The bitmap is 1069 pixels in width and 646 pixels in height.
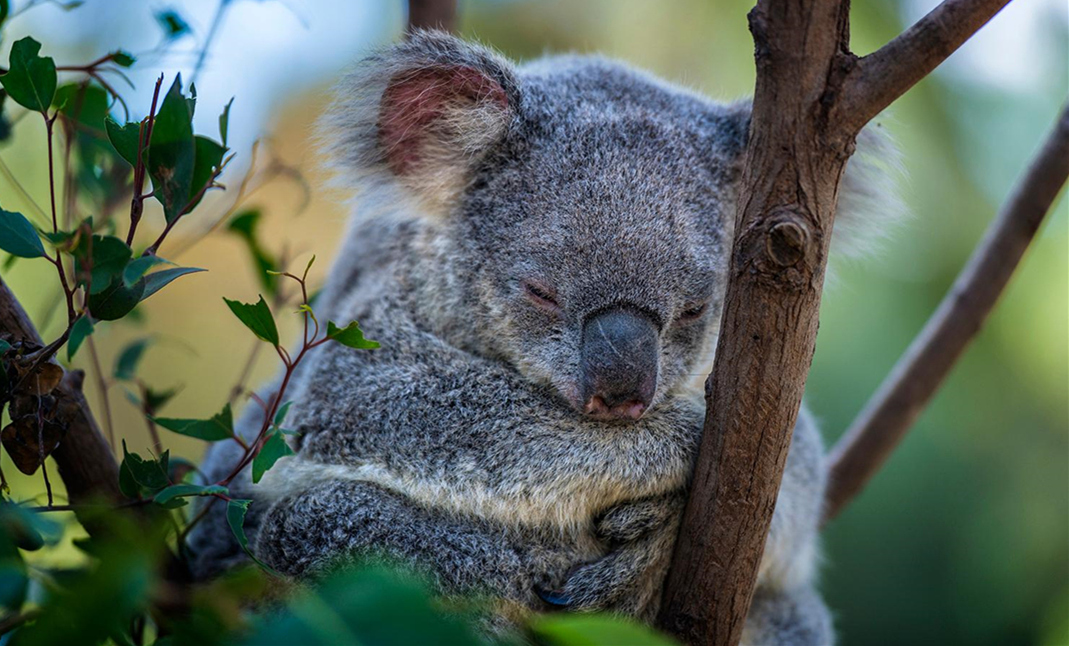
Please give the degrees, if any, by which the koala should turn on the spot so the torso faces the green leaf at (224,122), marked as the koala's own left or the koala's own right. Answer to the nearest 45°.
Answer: approximately 90° to the koala's own right

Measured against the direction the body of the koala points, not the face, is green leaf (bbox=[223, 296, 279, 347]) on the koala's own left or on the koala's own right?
on the koala's own right

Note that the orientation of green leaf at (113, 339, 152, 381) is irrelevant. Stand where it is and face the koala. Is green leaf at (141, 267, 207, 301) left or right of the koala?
right

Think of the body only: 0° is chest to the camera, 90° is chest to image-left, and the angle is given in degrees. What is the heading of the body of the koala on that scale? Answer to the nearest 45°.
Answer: approximately 315°

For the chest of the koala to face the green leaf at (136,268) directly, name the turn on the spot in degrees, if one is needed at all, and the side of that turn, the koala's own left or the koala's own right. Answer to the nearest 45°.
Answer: approximately 90° to the koala's own right
